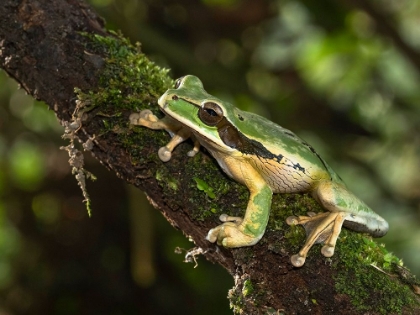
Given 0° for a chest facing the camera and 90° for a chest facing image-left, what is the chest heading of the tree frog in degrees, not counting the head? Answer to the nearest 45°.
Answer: approximately 45°
